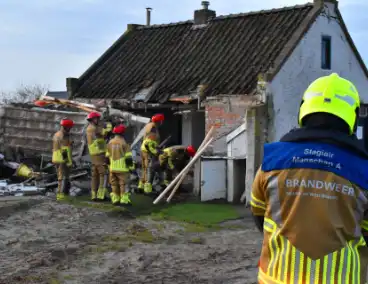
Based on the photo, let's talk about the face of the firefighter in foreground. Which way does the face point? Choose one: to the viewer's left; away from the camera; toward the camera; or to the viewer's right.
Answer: away from the camera

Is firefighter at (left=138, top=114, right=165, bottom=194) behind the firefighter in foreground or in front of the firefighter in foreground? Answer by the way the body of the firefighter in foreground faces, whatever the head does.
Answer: in front

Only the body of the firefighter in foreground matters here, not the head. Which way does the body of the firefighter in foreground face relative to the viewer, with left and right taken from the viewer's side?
facing away from the viewer

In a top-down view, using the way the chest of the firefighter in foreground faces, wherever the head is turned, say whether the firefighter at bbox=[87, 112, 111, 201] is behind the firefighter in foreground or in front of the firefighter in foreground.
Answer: in front

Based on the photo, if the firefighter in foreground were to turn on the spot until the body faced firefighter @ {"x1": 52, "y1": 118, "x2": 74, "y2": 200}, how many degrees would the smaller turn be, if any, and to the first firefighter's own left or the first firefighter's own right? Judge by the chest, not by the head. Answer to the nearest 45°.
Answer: approximately 45° to the first firefighter's own left
